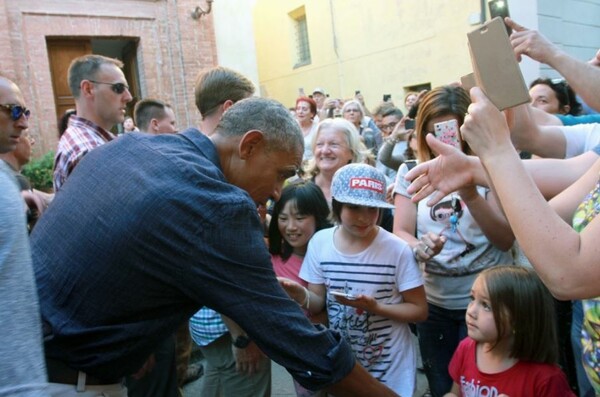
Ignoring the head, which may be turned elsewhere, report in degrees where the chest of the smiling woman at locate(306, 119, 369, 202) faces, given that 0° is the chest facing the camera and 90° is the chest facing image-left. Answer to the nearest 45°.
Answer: approximately 45°

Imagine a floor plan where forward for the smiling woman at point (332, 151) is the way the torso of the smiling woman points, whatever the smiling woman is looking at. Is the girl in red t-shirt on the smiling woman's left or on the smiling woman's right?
on the smiling woman's left

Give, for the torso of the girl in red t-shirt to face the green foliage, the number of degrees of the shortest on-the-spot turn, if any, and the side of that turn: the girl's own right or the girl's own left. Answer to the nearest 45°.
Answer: approximately 90° to the girl's own right

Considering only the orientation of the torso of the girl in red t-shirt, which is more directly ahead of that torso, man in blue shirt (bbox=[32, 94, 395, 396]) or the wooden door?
the man in blue shirt

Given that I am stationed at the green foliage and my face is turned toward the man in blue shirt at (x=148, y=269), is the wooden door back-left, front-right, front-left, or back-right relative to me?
back-left

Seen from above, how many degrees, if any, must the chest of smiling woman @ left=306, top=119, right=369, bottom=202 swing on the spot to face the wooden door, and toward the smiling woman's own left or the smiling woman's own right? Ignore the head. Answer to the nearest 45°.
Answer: approximately 90° to the smiling woman's own right

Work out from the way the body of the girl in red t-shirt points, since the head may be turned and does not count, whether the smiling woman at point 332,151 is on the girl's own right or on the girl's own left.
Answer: on the girl's own right

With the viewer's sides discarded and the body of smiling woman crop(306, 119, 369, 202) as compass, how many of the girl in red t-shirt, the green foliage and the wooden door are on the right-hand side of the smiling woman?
2
